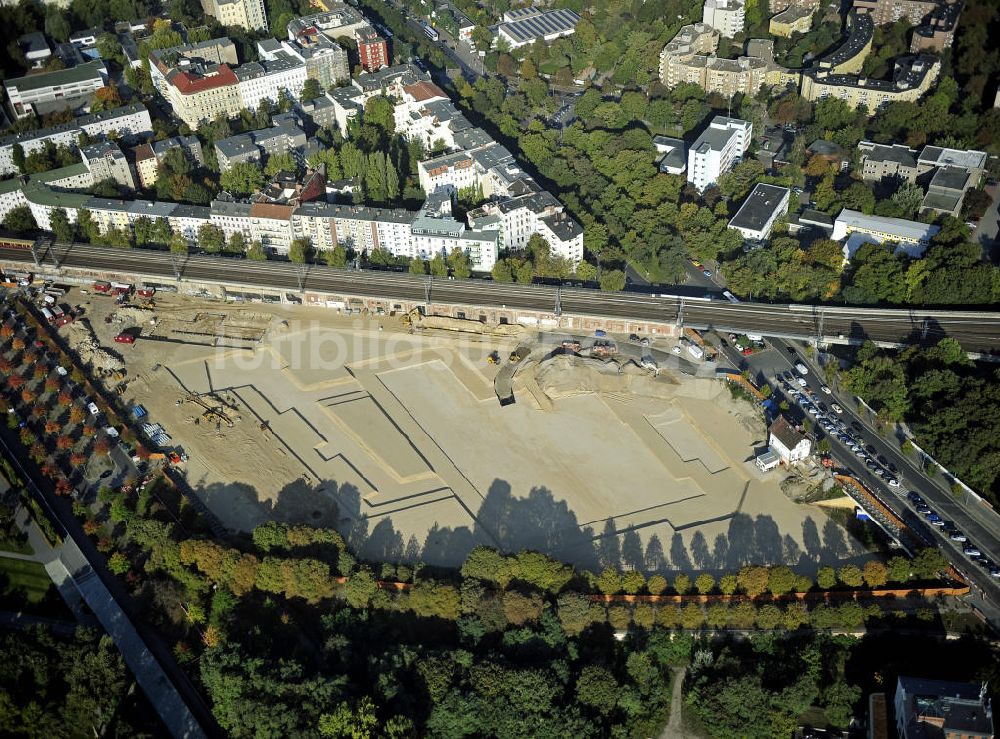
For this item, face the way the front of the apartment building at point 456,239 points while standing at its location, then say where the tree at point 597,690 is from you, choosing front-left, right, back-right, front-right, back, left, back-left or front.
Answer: front

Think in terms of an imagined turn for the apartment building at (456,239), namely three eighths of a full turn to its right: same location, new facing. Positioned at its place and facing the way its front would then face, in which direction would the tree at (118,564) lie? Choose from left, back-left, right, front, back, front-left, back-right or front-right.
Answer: left

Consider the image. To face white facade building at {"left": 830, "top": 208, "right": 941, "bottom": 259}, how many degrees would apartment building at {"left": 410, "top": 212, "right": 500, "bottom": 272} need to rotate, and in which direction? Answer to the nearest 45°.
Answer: approximately 90° to its left

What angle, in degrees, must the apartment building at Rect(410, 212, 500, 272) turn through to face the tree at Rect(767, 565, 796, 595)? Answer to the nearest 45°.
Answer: approximately 45° to its left

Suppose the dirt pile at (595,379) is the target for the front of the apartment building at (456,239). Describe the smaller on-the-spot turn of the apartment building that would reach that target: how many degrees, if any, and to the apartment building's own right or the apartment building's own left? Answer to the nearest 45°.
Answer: approximately 45° to the apartment building's own left

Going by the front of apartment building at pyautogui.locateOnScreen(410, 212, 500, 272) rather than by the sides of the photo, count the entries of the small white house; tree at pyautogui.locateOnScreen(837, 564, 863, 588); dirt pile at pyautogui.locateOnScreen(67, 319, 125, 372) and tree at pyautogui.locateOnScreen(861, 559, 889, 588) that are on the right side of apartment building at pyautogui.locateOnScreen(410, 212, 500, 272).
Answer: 1

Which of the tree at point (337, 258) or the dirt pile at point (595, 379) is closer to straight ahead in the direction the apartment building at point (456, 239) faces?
the dirt pile

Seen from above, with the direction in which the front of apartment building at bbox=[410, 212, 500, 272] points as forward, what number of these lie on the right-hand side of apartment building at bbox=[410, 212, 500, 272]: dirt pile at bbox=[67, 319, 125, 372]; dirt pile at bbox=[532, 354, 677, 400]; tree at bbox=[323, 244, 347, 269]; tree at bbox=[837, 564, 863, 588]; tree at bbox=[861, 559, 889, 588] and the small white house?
2

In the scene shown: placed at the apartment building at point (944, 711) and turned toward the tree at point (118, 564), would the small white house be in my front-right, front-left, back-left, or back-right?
front-right

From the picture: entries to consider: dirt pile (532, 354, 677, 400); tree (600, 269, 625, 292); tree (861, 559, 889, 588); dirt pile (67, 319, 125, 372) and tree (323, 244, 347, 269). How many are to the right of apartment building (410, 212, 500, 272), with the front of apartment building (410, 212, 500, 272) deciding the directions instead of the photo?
2

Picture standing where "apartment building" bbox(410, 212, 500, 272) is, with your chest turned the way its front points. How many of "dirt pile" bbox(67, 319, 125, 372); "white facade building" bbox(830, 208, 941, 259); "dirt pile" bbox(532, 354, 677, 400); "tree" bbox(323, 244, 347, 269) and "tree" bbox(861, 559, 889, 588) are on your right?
2

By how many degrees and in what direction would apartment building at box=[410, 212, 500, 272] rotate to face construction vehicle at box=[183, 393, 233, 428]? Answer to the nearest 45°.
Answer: approximately 45° to its right

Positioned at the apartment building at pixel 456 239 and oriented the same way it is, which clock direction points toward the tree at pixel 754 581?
The tree is roughly at 11 o'clock from the apartment building.

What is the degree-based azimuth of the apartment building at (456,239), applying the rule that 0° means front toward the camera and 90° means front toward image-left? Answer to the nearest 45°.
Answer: approximately 0°

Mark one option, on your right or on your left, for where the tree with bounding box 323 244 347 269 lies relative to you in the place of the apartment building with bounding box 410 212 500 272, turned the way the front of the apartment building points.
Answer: on your right

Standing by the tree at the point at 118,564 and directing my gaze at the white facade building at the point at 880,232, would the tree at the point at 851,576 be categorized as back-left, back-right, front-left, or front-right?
front-right

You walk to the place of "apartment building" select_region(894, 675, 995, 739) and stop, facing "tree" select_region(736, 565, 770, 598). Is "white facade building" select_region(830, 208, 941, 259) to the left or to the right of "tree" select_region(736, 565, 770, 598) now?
right

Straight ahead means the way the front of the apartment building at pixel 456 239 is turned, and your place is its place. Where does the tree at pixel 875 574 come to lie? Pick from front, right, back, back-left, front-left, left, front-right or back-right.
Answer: front-left

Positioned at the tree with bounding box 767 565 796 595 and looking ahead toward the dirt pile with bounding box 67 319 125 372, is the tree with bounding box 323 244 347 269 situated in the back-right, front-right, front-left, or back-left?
front-right

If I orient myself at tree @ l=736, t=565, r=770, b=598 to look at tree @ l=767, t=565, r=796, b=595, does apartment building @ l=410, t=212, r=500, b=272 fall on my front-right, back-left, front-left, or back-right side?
back-left

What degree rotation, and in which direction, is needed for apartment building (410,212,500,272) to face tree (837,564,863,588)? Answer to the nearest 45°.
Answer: approximately 45° to its left
